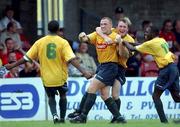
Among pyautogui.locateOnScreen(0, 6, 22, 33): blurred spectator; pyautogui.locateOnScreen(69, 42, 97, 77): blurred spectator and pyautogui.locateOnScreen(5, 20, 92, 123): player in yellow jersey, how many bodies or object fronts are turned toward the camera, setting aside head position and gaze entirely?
2

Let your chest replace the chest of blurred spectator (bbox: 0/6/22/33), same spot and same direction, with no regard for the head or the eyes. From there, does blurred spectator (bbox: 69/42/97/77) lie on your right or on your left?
on your left

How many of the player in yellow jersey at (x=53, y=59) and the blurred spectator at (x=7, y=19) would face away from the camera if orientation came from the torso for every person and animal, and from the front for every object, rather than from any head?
1

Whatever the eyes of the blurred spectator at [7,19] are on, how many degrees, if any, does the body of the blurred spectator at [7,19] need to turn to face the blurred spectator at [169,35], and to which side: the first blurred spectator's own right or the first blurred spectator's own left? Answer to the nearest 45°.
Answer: approximately 90° to the first blurred spectator's own left

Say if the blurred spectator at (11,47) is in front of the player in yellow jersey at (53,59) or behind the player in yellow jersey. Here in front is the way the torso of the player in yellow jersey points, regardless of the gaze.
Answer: in front

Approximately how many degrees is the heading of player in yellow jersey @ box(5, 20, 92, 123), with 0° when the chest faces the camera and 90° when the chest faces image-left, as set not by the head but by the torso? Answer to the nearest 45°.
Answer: approximately 180°

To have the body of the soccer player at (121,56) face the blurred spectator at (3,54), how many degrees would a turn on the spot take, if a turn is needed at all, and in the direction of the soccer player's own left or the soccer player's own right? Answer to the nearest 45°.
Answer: approximately 90° to the soccer player's own right

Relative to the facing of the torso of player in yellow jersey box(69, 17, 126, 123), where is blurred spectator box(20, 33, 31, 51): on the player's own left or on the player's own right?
on the player's own right

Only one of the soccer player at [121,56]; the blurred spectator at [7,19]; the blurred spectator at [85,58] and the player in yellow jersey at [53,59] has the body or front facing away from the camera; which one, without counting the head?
the player in yellow jersey

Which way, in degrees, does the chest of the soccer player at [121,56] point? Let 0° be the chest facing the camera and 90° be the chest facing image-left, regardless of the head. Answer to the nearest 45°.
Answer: approximately 45°
